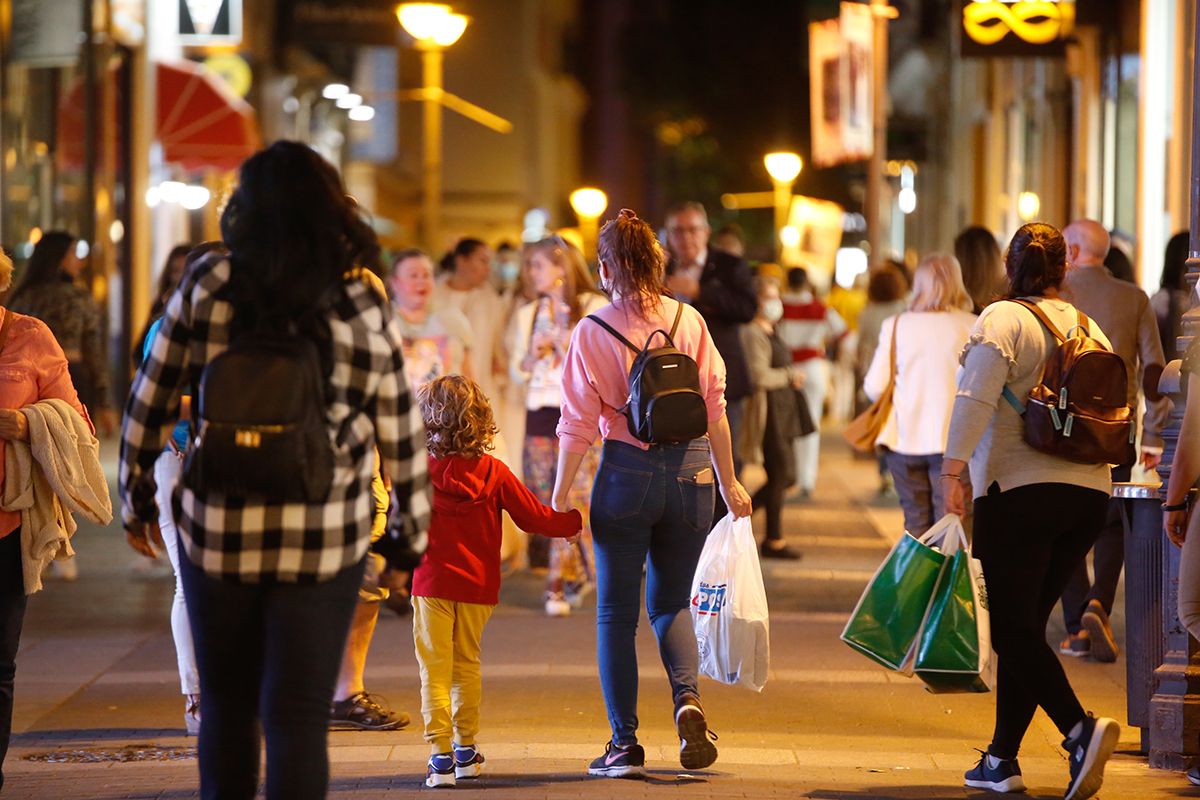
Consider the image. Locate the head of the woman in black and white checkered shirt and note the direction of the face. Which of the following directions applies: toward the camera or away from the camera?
away from the camera

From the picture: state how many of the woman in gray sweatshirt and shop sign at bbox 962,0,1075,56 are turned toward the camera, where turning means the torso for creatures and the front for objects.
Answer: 1

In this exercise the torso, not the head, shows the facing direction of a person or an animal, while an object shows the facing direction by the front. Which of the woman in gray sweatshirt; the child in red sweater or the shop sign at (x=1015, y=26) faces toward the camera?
the shop sign

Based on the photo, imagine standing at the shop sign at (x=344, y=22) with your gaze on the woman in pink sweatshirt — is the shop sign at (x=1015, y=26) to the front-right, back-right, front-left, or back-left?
front-left

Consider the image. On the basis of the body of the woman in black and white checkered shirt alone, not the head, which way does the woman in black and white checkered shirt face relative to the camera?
away from the camera

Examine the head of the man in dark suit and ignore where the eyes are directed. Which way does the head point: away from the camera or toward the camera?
toward the camera

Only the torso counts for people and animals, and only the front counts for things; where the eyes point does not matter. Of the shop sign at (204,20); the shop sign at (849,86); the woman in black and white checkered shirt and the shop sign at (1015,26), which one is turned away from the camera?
the woman in black and white checkered shirt

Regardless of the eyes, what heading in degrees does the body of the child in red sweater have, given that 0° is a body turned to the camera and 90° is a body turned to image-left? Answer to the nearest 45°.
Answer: approximately 180°

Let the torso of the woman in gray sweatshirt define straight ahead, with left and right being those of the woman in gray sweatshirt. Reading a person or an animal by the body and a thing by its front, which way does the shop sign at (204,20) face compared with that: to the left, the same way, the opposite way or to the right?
the opposite way

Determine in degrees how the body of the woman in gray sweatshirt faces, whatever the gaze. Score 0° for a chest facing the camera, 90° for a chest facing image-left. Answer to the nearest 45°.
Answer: approximately 135°

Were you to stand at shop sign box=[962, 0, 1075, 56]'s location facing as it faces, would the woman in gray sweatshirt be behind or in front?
in front

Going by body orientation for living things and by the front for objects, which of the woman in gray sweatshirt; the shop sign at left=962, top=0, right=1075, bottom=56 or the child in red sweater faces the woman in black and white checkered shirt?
the shop sign

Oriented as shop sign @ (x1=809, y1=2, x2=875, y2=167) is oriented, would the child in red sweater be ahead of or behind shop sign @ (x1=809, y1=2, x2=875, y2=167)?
ahead
